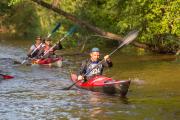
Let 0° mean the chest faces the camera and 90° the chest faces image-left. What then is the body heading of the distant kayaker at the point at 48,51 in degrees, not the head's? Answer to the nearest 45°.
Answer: approximately 315°

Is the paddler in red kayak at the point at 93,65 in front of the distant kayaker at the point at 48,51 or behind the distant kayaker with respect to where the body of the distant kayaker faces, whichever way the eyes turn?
in front

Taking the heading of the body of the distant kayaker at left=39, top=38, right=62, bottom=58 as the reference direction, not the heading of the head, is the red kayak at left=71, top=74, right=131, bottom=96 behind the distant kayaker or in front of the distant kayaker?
in front
